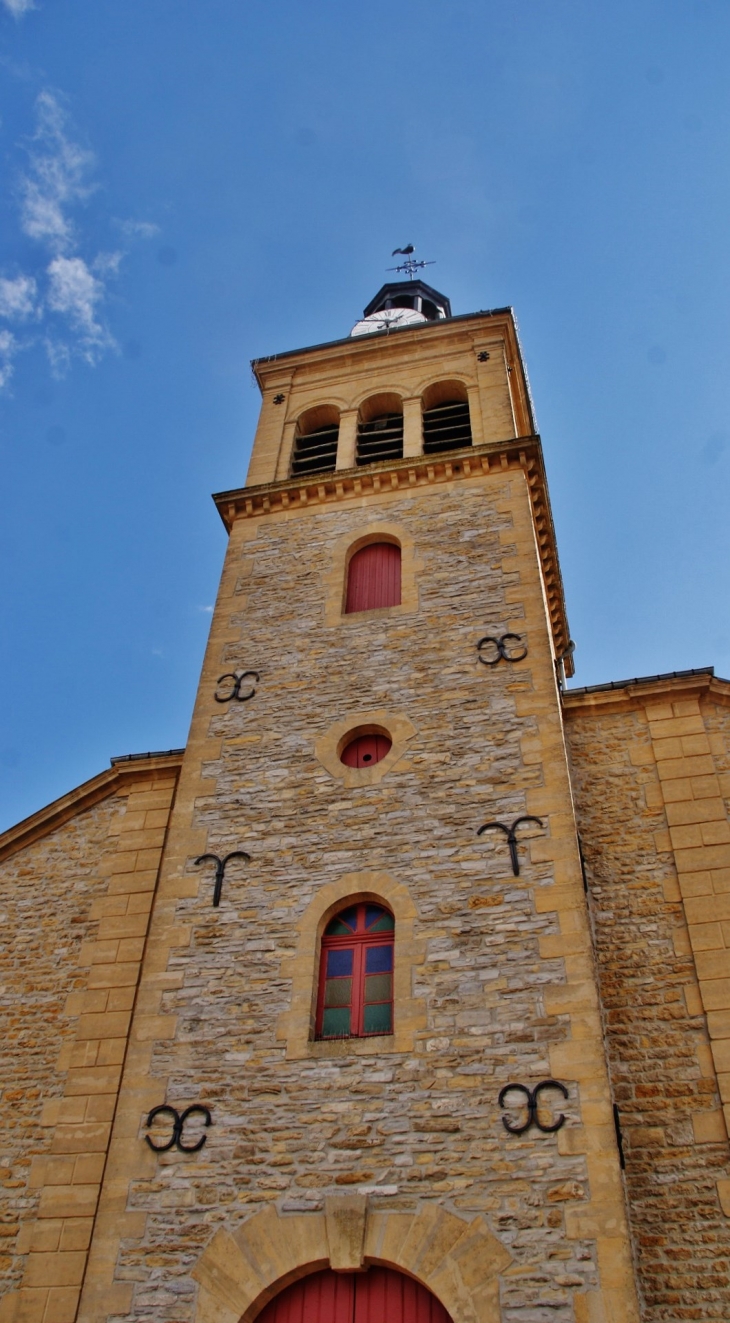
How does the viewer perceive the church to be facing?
facing the viewer
